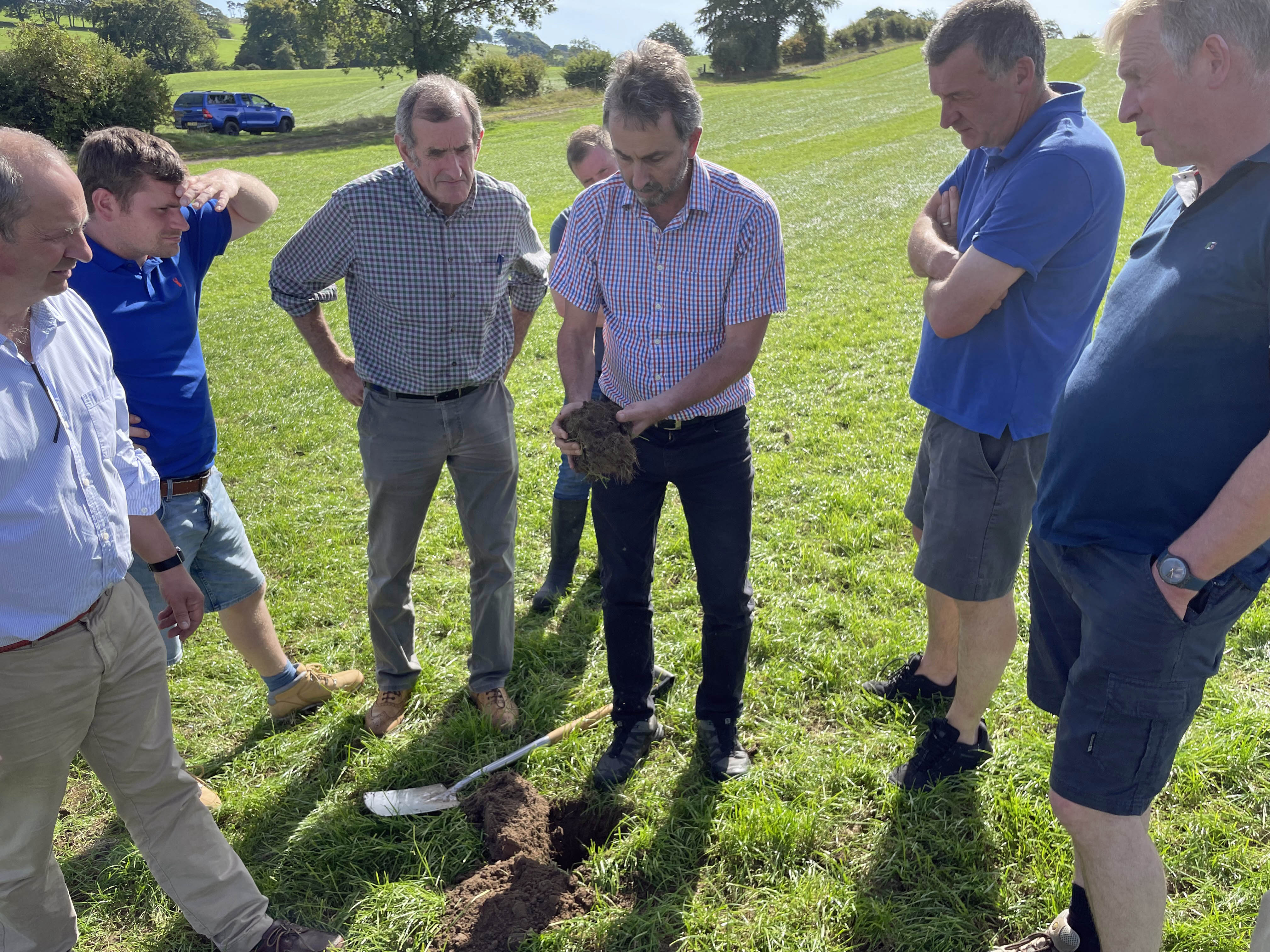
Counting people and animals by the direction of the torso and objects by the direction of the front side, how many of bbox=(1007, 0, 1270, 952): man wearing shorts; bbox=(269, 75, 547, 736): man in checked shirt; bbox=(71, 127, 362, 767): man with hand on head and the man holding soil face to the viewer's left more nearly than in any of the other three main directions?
1

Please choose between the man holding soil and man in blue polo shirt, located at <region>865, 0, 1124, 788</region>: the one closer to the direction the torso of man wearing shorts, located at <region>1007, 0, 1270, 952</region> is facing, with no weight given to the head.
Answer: the man holding soil

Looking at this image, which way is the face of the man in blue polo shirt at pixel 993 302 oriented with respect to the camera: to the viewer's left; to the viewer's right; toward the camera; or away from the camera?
to the viewer's left

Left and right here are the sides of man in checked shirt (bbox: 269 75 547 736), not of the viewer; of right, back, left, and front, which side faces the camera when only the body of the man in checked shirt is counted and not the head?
front

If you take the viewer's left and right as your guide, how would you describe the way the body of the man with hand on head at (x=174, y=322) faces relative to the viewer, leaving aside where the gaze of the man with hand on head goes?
facing the viewer and to the right of the viewer

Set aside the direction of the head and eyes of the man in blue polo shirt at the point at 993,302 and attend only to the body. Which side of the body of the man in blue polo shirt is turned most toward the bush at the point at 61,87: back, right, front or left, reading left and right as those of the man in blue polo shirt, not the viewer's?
right

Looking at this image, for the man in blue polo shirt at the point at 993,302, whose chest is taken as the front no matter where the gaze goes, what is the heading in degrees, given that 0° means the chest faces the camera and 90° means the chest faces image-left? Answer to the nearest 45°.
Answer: approximately 45°

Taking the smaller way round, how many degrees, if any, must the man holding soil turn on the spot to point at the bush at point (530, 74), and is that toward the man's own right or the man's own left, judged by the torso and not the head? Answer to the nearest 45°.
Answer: approximately 180°

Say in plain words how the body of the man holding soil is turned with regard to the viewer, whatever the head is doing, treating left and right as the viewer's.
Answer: facing the viewer

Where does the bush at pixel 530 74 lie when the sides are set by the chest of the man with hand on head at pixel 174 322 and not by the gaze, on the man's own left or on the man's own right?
on the man's own left

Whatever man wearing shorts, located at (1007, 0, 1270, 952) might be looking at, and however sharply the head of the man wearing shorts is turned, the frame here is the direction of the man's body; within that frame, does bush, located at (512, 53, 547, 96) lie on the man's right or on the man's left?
on the man's right

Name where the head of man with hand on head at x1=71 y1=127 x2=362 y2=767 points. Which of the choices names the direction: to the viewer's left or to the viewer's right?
to the viewer's right

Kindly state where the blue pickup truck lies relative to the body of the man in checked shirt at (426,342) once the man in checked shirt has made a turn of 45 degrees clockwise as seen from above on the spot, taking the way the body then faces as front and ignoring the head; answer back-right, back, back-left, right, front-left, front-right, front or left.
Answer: back-right

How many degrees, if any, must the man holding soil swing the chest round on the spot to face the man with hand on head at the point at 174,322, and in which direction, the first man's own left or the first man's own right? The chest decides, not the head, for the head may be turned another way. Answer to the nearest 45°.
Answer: approximately 90° to the first man's own right

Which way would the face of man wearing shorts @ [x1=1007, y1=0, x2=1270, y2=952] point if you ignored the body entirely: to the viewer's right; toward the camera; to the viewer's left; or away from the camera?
to the viewer's left

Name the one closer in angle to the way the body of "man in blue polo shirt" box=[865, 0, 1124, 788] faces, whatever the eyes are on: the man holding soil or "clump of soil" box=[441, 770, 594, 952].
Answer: the clump of soil

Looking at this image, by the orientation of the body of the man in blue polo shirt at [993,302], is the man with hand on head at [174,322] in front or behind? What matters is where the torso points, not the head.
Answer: in front
